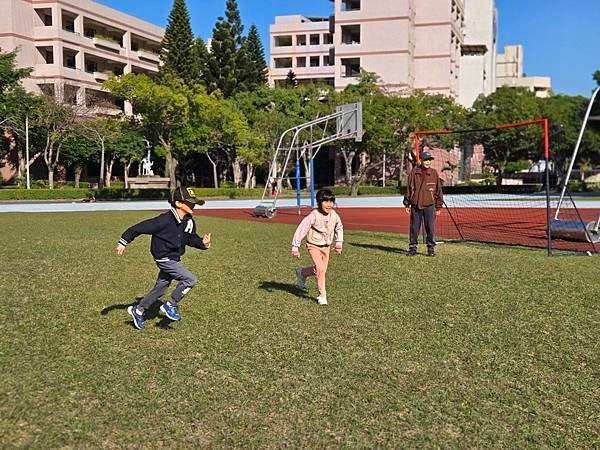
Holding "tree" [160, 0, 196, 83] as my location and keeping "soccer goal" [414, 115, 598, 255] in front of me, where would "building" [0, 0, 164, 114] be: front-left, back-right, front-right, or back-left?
back-right

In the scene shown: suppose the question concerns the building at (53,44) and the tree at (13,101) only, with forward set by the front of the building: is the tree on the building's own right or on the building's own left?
on the building's own right

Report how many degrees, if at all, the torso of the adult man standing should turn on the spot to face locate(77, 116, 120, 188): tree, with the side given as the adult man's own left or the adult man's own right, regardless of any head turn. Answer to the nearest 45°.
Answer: approximately 135° to the adult man's own right

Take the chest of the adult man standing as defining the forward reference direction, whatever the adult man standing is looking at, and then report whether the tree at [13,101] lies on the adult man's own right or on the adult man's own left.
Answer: on the adult man's own right

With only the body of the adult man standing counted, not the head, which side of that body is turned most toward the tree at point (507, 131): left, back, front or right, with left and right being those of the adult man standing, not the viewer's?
back

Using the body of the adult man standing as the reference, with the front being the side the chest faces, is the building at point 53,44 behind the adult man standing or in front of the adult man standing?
behind

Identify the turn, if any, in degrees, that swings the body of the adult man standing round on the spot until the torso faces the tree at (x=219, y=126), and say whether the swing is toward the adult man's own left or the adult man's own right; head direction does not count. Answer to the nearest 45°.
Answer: approximately 135° to the adult man's own right

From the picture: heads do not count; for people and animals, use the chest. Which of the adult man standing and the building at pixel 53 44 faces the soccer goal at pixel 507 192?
the building

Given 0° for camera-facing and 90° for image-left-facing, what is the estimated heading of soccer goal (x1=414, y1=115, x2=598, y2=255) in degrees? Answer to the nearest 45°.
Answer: approximately 45°

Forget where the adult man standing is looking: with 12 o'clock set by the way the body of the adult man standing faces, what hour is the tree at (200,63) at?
The tree is roughly at 5 o'clock from the adult man standing.

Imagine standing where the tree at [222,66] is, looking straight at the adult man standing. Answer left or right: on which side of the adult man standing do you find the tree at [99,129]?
right

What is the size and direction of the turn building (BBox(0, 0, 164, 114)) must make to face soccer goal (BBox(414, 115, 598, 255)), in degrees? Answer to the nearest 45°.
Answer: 0° — it already faces it
